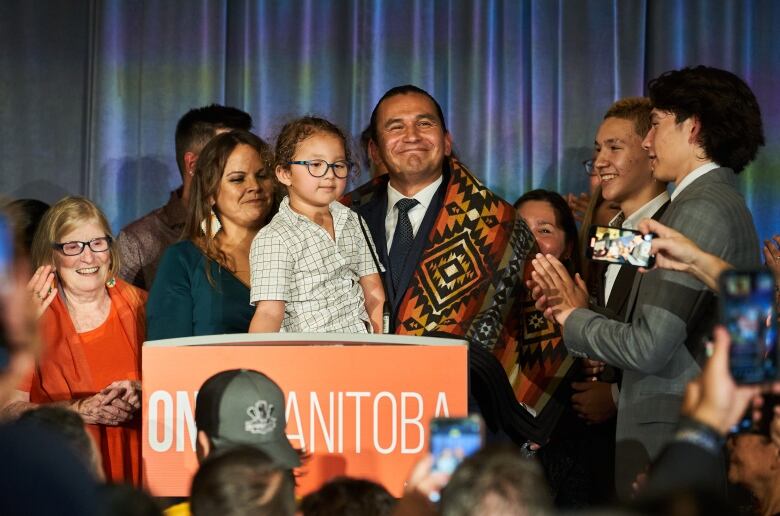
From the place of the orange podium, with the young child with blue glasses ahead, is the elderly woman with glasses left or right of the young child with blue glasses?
left

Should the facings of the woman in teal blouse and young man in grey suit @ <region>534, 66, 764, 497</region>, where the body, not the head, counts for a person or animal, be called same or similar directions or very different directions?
very different directions

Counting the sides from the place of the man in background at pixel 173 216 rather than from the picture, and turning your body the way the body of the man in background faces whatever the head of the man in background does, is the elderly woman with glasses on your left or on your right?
on your right

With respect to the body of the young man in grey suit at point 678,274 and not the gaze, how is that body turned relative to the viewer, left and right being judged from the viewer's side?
facing to the left of the viewer

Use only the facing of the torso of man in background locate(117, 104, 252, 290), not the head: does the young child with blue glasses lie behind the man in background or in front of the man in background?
in front

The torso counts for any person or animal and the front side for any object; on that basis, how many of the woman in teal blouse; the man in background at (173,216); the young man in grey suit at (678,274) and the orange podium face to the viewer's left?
1

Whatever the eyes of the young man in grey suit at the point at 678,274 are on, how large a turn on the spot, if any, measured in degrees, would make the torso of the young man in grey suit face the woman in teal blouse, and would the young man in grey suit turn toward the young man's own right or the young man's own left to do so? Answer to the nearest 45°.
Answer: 0° — they already face them

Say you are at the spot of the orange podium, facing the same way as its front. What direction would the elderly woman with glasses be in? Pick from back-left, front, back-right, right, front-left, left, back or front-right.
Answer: back-right

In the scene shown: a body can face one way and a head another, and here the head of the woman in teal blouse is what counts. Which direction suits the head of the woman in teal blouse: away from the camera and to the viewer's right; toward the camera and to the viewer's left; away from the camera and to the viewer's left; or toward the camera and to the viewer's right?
toward the camera and to the viewer's right

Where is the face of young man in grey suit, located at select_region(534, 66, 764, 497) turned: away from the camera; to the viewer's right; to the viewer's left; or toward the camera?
to the viewer's left
